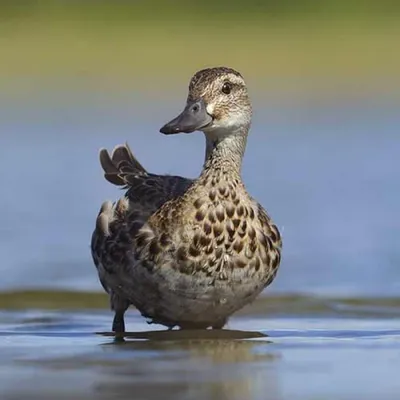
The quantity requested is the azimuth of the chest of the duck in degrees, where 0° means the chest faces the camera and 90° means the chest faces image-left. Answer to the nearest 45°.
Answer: approximately 315°
